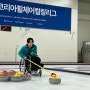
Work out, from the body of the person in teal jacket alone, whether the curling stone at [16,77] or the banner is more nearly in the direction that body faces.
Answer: the curling stone

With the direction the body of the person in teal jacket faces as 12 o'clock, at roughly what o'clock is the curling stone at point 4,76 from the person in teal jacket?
The curling stone is roughly at 2 o'clock from the person in teal jacket.

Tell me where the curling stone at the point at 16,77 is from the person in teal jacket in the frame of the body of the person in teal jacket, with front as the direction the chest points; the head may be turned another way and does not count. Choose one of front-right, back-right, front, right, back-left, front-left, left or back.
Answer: front-right

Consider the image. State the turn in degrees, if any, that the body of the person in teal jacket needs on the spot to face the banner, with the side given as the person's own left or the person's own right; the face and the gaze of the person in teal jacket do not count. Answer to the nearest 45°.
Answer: approximately 135° to the person's own left

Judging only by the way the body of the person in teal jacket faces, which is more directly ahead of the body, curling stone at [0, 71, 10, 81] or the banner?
the curling stone
